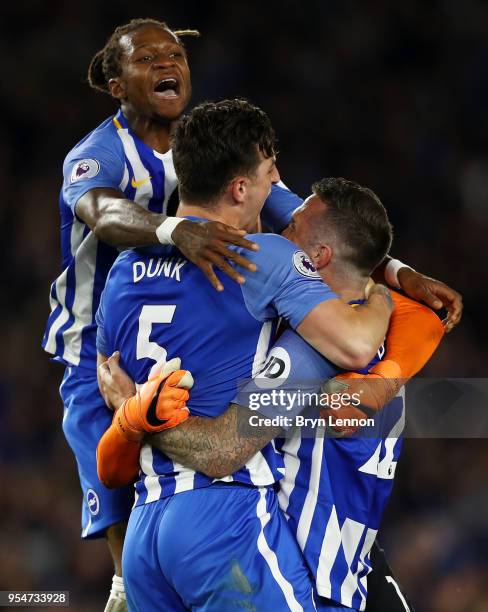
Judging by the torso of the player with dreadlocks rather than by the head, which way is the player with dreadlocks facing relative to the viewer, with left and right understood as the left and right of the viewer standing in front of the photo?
facing the viewer and to the right of the viewer

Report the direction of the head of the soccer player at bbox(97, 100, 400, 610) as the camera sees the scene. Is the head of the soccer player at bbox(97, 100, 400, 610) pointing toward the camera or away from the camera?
away from the camera

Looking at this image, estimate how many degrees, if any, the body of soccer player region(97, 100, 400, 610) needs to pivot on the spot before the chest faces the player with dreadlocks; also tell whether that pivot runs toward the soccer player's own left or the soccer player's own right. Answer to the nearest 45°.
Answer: approximately 90° to the soccer player's own left

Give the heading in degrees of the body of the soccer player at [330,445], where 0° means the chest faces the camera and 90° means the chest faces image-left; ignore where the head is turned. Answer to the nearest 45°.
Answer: approximately 135°

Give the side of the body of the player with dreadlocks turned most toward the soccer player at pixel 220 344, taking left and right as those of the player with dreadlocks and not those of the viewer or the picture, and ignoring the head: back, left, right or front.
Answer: front

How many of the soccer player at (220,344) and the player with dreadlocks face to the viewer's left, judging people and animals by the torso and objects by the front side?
0

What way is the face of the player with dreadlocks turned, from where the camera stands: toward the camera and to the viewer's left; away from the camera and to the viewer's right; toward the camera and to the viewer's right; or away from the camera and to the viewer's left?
toward the camera and to the viewer's right

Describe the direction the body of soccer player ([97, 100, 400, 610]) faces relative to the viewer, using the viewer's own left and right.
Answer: facing away from the viewer and to the right of the viewer

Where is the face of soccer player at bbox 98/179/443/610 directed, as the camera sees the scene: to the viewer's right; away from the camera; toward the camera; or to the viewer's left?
to the viewer's left
